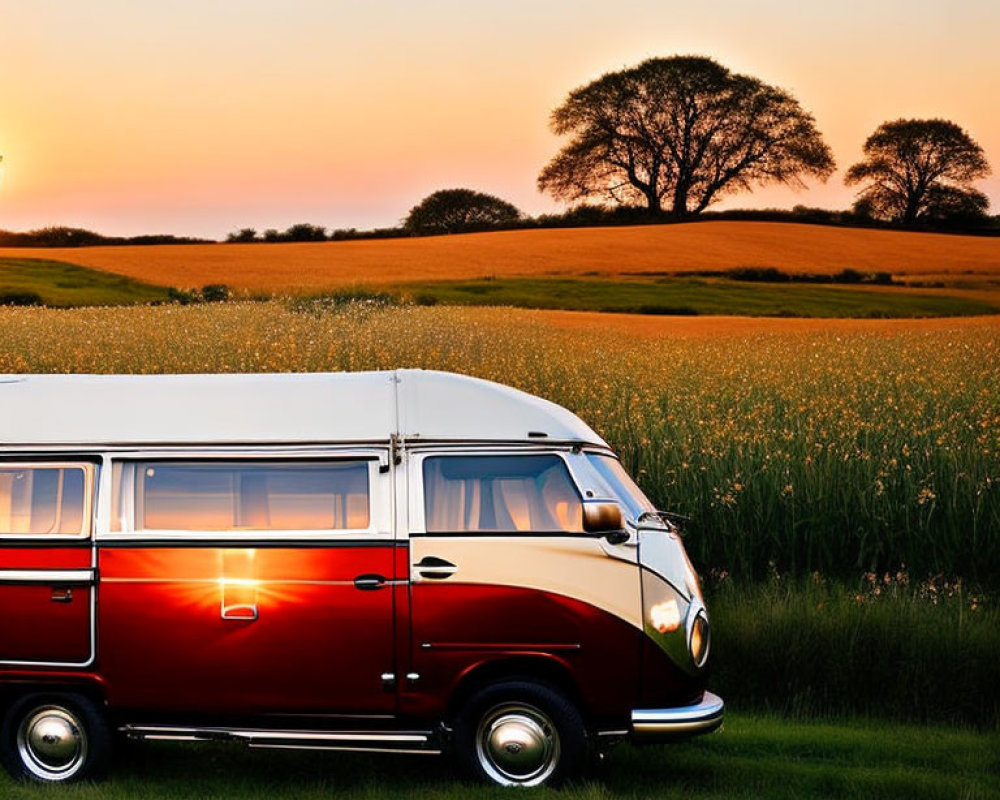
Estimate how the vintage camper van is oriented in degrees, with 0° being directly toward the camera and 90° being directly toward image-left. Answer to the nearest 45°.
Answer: approximately 270°

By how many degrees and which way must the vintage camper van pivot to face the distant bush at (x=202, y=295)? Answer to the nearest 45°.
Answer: approximately 90° to its left

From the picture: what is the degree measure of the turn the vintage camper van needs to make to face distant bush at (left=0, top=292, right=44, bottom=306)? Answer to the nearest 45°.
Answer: approximately 90° to its left

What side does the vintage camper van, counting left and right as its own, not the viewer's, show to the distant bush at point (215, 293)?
left

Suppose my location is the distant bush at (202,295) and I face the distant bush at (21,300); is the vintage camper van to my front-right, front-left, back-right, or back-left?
back-left
